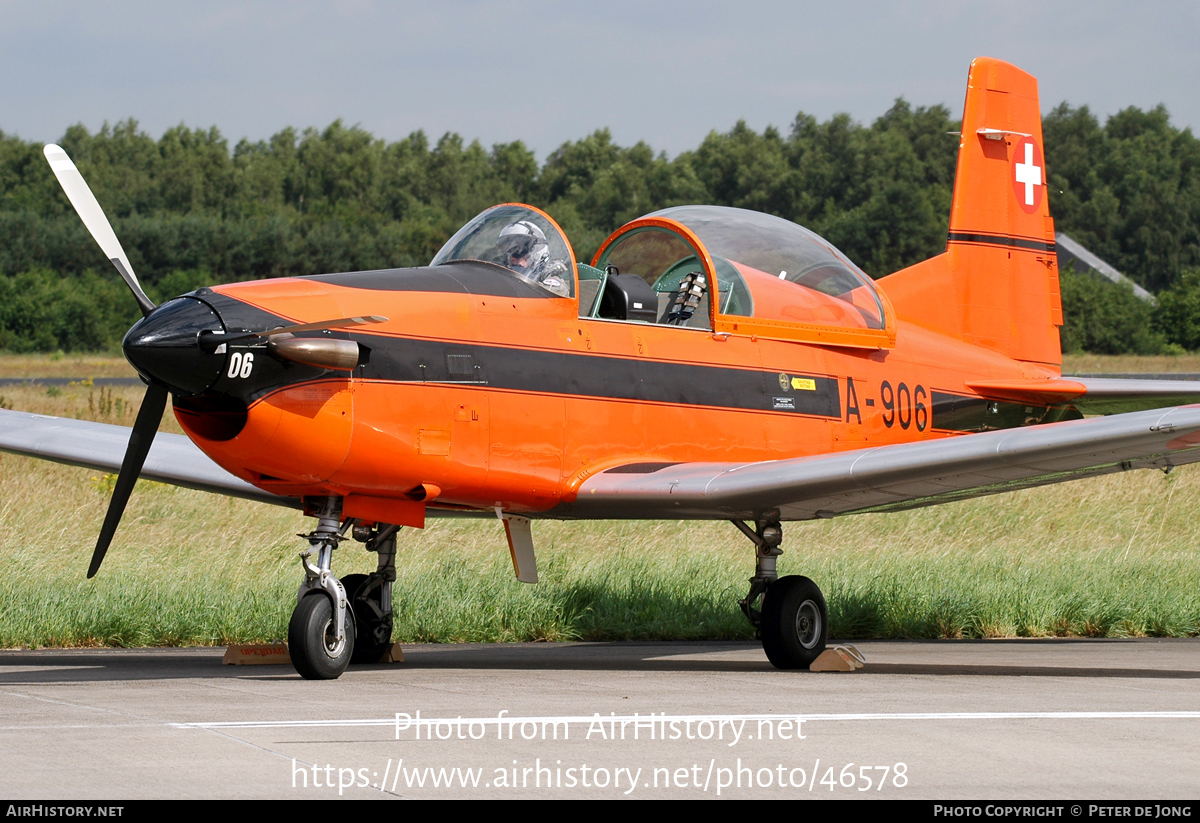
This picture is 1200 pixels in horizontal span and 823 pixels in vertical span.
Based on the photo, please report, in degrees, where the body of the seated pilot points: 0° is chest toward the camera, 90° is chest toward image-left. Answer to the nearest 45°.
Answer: approximately 45°
